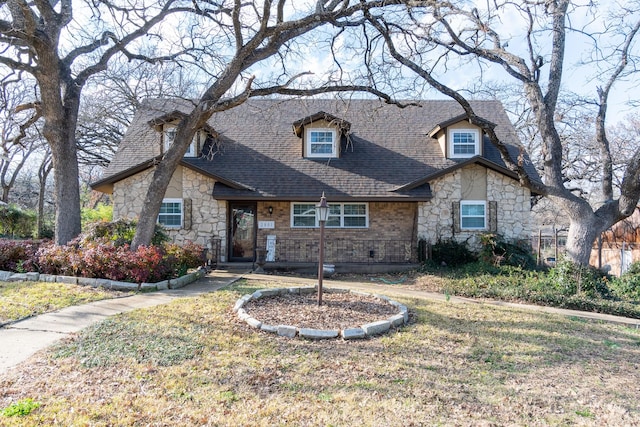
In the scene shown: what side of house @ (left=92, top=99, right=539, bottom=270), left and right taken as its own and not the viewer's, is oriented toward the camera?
front

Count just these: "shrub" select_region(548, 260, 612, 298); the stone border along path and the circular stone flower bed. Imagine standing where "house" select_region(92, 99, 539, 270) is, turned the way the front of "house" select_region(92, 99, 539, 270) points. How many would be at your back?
0

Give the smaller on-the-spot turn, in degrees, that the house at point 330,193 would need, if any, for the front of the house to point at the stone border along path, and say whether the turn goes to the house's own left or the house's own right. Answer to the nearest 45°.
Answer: approximately 45° to the house's own right

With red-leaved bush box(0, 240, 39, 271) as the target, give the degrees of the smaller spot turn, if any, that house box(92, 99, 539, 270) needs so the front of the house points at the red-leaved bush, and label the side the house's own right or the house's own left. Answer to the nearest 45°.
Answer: approximately 45° to the house's own right

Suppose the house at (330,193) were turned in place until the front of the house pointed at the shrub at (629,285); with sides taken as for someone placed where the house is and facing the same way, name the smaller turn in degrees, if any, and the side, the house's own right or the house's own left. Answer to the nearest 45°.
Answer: approximately 45° to the house's own left

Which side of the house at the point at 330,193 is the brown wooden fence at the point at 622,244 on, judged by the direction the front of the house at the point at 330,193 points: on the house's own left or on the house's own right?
on the house's own left

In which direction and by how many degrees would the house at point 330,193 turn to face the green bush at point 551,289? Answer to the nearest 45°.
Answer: approximately 45° to its left

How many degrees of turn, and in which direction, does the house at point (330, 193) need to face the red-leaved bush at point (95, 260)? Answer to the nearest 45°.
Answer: approximately 45° to its right

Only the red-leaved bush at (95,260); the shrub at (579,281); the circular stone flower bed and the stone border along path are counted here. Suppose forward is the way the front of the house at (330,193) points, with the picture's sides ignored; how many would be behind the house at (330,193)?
0
